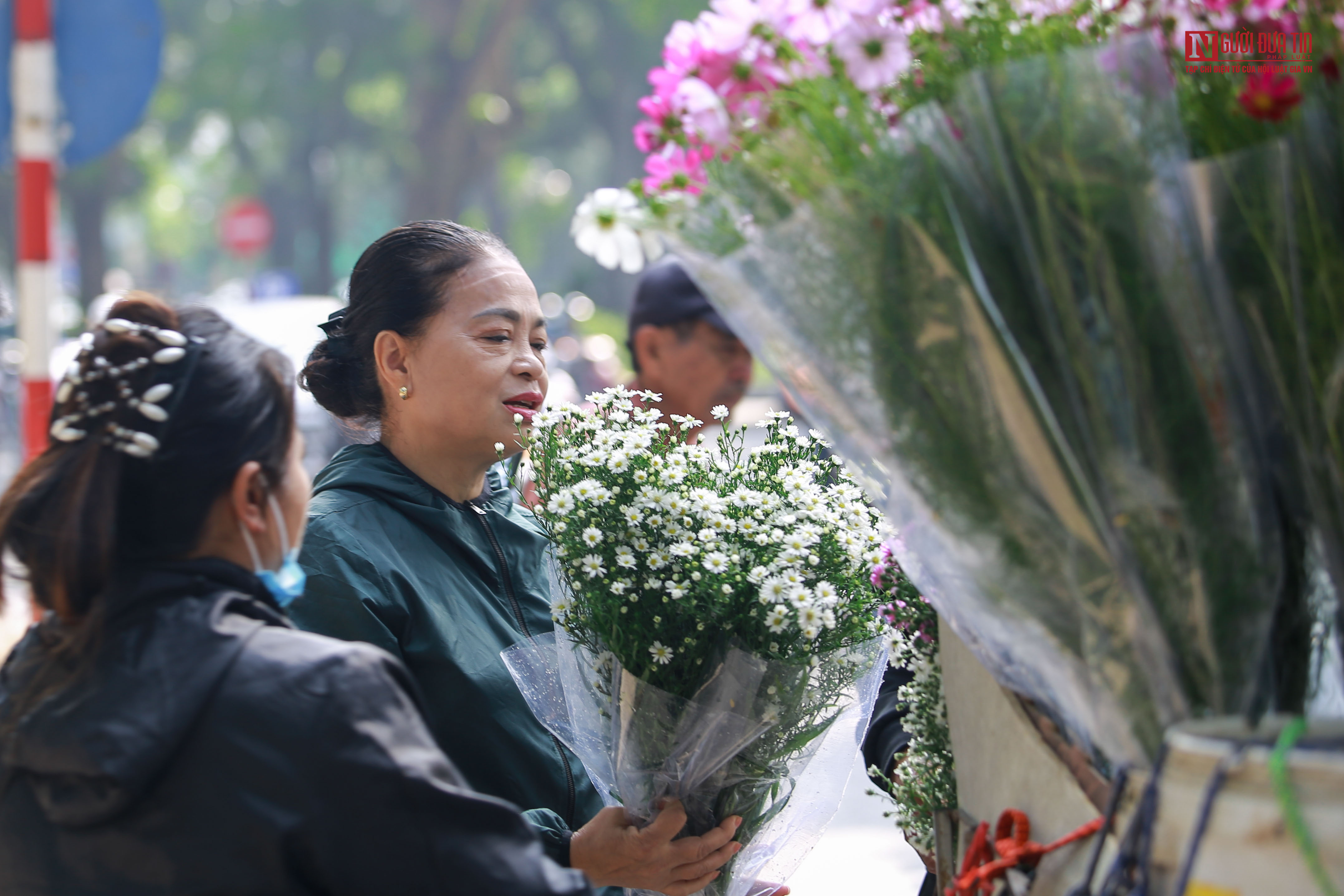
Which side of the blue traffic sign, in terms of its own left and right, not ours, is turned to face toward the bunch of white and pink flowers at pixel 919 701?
front

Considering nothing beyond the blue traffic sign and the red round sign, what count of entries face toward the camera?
2

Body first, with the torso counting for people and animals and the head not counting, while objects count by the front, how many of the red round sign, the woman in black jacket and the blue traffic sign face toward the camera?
2

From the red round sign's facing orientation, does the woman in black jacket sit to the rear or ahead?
ahead

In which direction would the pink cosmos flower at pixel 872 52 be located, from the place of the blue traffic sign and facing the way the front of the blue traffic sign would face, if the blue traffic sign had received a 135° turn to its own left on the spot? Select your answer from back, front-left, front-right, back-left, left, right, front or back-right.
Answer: back-right

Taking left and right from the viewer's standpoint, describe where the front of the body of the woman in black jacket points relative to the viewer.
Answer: facing away from the viewer and to the right of the viewer

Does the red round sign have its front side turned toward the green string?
yes

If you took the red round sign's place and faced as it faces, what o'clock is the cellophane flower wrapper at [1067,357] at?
The cellophane flower wrapper is roughly at 12 o'clock from the red round sign.

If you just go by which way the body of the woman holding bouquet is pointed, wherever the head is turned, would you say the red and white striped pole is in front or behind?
behind

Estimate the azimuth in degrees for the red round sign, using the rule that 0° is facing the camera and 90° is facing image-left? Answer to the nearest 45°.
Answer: approximately 0°

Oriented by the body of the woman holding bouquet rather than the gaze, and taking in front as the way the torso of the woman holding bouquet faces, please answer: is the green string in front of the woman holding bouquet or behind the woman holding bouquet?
in front

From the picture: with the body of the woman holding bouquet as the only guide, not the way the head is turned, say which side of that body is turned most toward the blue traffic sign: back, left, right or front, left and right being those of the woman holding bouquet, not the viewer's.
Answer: back

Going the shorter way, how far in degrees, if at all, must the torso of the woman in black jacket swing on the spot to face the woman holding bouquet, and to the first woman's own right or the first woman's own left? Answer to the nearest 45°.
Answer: approximately 45° to the first woman's own left

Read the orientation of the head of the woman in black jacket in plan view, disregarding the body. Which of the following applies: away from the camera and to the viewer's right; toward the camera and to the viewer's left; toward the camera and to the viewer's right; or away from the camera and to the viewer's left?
away from the camera and to the viewer's right
